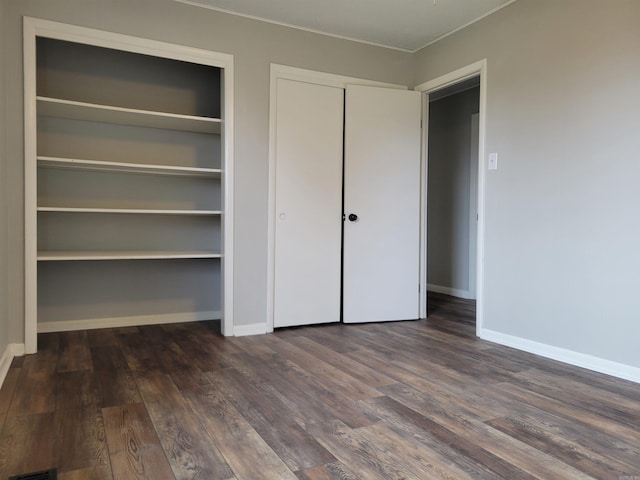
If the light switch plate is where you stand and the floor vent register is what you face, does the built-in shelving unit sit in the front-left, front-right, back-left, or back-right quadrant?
front-right

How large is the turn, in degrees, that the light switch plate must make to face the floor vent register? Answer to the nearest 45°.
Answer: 0° — it already faces it

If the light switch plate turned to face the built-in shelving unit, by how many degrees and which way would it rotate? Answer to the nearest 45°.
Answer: approximately 45° to its right

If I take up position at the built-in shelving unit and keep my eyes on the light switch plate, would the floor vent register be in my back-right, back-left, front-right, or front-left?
front-right

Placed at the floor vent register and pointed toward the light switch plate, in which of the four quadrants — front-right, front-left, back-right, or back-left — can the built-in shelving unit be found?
front-left

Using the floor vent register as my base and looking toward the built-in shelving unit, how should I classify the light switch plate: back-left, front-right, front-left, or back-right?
front-right

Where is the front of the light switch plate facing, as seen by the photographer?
facing the viewer and to the left of the viewer
